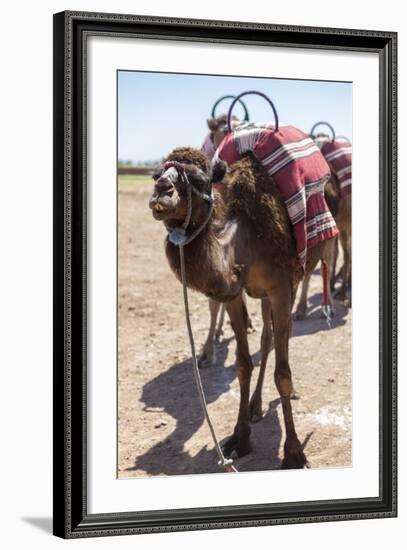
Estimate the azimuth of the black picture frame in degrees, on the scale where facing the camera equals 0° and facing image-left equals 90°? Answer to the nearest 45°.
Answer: approximately 315°
